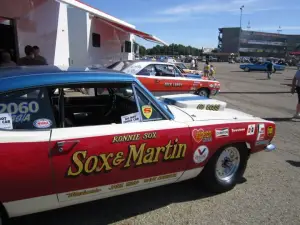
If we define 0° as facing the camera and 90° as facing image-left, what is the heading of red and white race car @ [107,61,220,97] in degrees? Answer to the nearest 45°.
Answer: approximately 270°

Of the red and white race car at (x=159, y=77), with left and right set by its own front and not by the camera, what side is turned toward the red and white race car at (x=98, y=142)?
right

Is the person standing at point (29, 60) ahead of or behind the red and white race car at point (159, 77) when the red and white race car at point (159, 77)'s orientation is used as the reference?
behind
